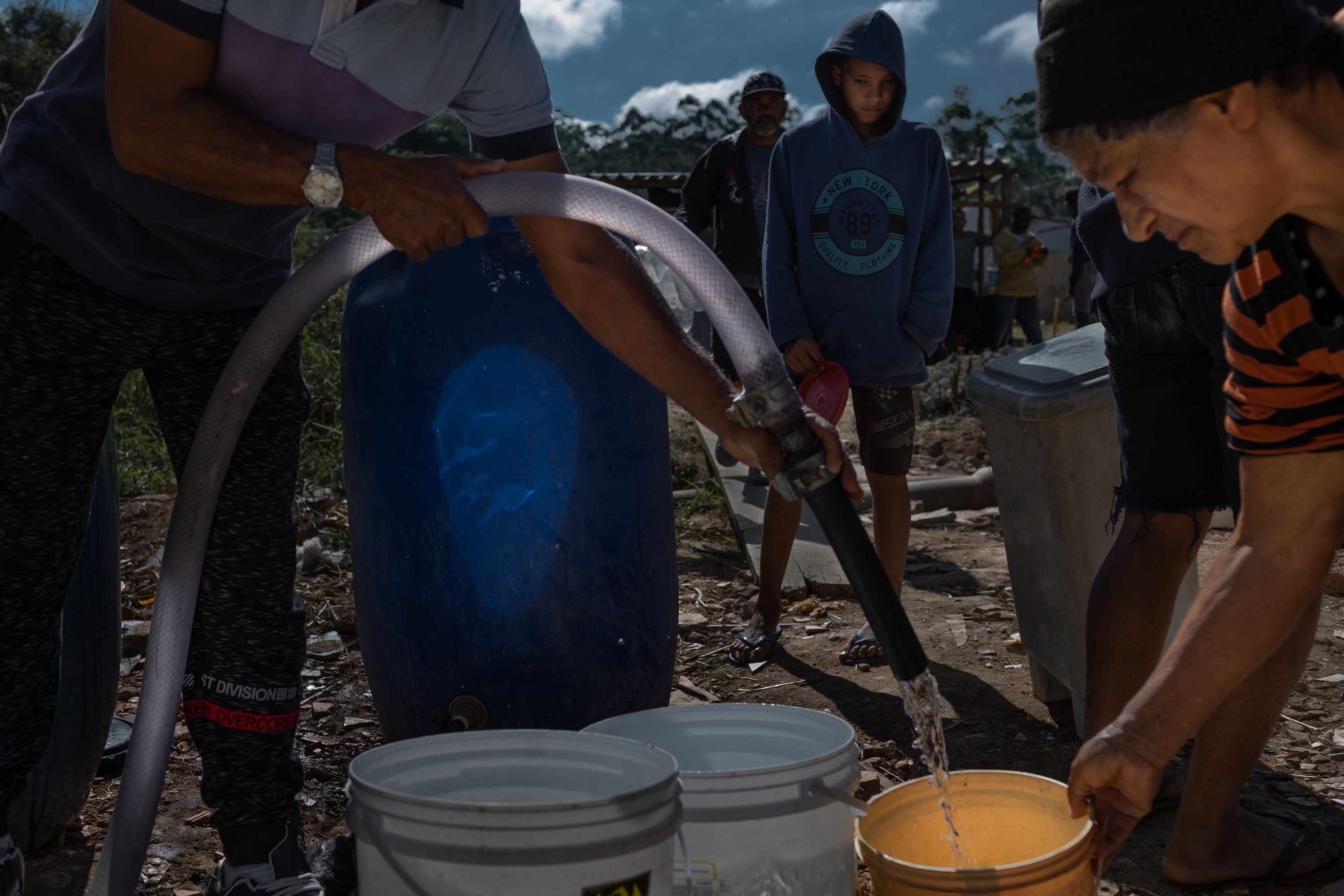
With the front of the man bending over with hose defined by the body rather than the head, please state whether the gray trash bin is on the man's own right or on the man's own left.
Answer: on the man's own left

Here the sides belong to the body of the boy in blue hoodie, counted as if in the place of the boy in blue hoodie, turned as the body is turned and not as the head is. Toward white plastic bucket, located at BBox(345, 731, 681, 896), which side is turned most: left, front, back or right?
front

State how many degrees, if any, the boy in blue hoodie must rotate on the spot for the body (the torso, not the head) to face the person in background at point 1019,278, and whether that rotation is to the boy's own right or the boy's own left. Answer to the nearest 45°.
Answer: approximately 180°

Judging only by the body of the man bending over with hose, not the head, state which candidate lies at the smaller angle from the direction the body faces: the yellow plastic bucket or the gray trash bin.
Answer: the yellow plastic bucket

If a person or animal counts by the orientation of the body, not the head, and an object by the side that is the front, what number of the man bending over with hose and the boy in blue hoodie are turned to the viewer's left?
0

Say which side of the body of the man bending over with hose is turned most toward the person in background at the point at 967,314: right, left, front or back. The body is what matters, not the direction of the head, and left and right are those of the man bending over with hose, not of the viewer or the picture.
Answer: left

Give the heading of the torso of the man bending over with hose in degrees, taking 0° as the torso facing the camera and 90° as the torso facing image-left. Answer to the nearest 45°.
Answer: approximately 315°

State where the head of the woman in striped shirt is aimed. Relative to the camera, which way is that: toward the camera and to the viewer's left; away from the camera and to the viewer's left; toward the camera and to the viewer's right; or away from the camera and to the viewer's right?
toward the camera and to the viewer's left

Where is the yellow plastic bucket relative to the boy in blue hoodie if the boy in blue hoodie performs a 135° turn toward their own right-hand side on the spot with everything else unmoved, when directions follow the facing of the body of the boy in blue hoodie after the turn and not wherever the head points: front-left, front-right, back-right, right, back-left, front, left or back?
back-left

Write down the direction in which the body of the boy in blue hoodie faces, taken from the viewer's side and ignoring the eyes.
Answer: toward the camera

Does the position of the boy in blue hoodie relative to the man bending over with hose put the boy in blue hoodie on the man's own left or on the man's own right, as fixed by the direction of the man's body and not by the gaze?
on the man's own left

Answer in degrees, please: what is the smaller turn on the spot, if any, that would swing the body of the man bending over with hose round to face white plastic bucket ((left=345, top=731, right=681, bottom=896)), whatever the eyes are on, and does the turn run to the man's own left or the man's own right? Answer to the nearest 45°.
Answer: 0° — they already face it

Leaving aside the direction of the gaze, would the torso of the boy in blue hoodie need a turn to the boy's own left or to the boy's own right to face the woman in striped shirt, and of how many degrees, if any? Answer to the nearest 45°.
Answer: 0° — they already face them

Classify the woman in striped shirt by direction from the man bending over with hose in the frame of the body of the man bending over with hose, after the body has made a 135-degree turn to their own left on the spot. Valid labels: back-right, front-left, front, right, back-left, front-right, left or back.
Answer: back-right
